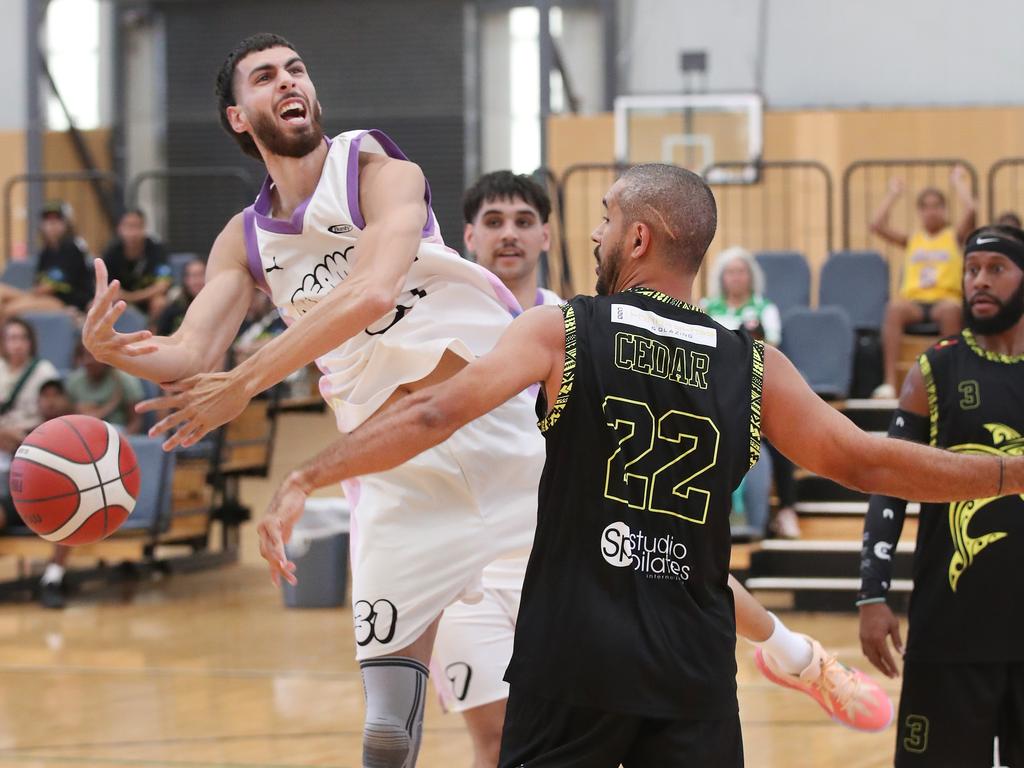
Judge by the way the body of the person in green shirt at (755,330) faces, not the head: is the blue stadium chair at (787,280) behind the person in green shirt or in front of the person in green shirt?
behind

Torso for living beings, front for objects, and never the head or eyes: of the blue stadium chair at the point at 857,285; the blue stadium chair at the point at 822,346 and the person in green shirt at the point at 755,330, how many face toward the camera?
3

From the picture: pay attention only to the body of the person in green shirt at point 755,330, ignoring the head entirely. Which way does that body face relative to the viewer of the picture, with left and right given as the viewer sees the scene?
facing the viewer

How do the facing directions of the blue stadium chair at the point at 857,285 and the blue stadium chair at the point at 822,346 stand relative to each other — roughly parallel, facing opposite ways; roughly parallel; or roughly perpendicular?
roughly parallel

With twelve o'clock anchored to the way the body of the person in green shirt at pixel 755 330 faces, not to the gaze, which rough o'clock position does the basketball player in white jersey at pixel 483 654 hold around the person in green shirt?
The basketball player in white jersey is roughly at 12 o'clock from the person in green shirt.

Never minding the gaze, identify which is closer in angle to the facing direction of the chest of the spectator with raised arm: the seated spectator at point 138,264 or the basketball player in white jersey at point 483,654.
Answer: the basketball player in white jersey

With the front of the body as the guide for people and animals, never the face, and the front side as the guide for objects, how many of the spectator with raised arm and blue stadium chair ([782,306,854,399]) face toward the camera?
2

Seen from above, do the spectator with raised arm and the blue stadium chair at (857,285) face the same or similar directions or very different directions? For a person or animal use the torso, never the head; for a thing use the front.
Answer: same or similar directions

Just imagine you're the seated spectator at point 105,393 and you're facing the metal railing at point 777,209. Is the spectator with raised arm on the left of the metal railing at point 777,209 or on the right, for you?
right

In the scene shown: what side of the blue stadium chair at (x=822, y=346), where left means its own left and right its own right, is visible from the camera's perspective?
front

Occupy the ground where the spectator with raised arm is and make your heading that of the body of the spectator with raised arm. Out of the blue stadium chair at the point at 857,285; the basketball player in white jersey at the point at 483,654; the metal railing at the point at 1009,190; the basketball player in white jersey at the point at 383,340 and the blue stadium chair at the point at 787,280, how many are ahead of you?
2

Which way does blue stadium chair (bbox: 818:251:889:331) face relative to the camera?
toward the camera

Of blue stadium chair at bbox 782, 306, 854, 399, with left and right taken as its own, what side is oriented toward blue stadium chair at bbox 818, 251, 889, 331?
back

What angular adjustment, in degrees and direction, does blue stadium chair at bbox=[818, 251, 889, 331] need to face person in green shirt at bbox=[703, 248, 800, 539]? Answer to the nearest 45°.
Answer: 0° — it already faces them

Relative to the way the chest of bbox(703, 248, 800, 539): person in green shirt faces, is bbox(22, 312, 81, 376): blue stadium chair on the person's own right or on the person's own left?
on the person's own right
